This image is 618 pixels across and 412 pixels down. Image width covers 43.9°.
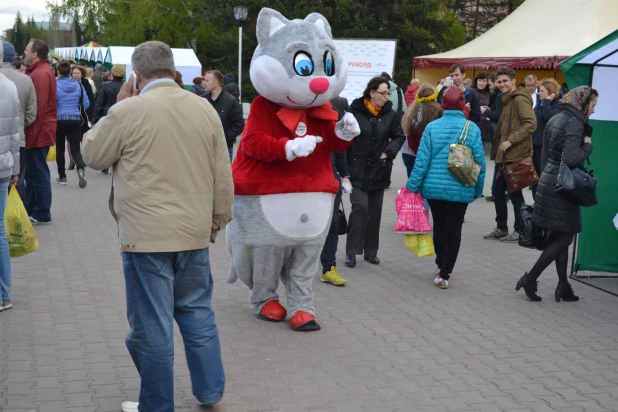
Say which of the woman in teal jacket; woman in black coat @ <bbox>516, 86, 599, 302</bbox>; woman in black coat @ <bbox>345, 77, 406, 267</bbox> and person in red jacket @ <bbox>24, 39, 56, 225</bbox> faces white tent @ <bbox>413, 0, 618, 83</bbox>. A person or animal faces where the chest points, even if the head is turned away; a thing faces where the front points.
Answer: the woman in teal jacket

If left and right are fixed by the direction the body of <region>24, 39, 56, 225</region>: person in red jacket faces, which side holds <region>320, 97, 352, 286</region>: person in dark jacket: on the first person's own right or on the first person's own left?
on the first person's own left

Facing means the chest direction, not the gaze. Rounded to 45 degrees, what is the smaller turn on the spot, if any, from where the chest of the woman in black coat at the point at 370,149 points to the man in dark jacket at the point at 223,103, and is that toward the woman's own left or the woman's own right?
approximately 135° to the woman's own right

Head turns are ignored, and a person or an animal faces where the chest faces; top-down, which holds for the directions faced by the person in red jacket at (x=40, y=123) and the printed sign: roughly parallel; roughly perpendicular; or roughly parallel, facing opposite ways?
roughly perpendicular

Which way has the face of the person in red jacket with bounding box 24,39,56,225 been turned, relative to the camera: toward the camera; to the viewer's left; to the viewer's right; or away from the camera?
to the viewer's left

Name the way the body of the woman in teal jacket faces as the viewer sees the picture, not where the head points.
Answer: away from the camera

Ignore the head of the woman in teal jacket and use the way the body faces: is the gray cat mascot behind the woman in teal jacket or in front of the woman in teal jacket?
behind

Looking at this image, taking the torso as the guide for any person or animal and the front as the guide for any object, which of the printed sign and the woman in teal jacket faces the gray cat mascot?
the printed sign

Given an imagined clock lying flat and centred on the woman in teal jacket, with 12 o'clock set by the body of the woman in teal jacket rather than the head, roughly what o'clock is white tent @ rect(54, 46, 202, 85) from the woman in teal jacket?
The white tent is roughly at 11 o'clock from the woman in teal jacket.

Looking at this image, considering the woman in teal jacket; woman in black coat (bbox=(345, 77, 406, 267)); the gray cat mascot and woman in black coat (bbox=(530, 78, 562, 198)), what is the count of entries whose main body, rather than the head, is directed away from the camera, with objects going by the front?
1

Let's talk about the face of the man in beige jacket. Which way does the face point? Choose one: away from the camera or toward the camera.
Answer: away from the camera
